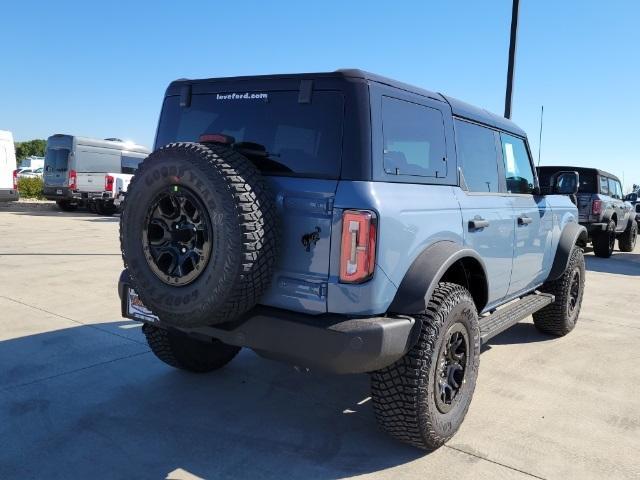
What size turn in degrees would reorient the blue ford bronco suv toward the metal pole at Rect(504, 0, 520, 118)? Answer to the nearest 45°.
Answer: approximately 45° to its left

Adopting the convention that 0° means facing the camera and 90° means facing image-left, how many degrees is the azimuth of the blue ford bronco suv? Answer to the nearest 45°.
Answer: approximately 225°

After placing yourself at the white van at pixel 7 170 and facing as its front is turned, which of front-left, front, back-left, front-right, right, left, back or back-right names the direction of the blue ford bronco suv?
back

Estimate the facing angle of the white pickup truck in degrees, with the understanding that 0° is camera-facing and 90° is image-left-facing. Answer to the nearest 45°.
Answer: approximately 225°

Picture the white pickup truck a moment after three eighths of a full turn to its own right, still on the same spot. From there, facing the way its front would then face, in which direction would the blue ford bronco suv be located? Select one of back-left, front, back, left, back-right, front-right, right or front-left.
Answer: front

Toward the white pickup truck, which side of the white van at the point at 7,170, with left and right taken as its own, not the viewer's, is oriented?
right

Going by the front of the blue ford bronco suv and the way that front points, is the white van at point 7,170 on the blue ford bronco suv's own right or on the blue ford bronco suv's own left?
on the blue ford bronco suv's own left

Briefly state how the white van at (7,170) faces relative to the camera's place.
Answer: facing away from the viewer

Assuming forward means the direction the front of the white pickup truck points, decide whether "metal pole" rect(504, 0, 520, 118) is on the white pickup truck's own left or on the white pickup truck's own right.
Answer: on the white pickup truck's own right

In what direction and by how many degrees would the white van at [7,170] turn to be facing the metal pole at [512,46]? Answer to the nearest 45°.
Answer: approximately 135° to its right
